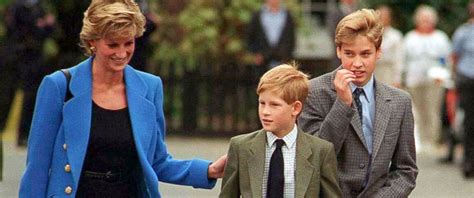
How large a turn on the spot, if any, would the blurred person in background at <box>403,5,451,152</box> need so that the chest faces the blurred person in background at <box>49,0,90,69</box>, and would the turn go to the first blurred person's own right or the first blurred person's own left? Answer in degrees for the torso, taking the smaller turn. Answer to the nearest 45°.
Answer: approximately 90° to the first blurred person's own right

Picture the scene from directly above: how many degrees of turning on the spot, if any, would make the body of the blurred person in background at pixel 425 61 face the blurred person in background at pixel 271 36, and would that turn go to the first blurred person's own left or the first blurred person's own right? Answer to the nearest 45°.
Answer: approximately 45° to the first blurred person's own right

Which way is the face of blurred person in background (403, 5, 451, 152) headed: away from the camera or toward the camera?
toward the camera

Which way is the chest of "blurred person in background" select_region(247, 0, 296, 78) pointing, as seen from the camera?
toward the camera

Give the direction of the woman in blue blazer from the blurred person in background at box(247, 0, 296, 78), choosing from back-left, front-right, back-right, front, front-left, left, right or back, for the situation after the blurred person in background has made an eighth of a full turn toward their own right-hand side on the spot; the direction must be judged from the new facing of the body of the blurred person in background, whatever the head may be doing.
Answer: front-left

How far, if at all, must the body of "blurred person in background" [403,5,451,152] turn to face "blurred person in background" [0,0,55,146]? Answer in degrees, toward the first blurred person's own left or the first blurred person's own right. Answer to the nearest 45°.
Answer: approximately 45° to the first blurred person's own right

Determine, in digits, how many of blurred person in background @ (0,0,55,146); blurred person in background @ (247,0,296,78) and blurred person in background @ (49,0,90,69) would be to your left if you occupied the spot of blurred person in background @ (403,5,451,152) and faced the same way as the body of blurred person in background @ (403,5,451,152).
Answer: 0

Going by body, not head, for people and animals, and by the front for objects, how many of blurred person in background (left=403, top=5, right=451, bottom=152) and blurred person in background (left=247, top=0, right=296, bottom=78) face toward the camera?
2

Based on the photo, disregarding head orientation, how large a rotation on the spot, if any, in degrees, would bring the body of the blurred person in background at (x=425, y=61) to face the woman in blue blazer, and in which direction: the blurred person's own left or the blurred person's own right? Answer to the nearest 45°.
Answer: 0° — they already face them

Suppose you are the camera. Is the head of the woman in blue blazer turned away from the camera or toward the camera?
toward the camera

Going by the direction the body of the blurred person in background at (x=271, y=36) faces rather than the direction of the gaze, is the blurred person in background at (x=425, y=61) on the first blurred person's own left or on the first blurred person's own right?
on the first blurred person's own left

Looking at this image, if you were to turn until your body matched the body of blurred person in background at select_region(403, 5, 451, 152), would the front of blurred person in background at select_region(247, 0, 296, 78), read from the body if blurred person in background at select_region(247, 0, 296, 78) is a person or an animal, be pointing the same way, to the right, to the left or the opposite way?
the same way

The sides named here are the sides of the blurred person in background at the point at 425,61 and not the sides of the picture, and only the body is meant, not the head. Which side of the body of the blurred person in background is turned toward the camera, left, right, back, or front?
front

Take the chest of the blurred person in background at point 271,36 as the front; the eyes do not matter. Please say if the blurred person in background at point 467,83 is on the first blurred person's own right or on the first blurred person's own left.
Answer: on the first blurred person's own left
